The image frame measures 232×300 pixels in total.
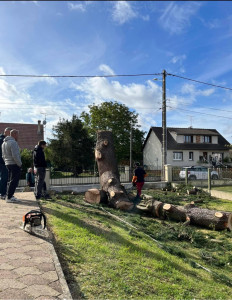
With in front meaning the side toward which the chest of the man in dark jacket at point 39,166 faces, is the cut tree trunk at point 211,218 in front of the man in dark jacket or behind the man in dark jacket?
in front

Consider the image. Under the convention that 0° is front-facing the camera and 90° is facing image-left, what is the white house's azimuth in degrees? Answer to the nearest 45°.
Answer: approximately 315°

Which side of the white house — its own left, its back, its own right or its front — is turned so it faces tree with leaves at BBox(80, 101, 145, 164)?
right

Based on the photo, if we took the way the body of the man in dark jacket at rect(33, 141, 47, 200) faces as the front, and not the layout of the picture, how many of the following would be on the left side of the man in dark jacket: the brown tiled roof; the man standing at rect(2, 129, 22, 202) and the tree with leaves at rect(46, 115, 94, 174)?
2

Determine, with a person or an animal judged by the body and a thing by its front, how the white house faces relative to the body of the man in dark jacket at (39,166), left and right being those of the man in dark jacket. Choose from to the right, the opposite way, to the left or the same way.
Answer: to the right

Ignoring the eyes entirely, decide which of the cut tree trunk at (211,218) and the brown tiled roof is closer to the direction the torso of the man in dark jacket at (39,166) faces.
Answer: the cut tree trunk

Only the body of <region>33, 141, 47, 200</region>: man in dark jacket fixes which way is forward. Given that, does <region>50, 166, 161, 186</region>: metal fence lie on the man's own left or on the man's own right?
on the man's own left

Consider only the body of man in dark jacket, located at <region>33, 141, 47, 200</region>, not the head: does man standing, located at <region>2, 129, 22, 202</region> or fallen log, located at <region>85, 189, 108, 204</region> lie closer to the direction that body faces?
the fallen log

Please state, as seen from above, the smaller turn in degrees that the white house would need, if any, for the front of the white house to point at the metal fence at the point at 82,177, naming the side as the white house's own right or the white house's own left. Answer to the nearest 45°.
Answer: approximately 45° to the white house's own right

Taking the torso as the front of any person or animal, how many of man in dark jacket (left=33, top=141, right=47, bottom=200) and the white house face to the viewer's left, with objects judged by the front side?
0

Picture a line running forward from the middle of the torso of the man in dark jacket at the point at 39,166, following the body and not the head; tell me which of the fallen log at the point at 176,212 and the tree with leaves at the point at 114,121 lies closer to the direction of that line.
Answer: the fallen log

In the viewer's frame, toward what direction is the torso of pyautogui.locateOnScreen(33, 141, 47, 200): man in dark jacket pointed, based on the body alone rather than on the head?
to the viewer's right

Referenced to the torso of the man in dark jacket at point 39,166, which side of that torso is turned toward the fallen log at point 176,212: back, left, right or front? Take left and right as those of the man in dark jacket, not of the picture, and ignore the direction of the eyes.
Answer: front
